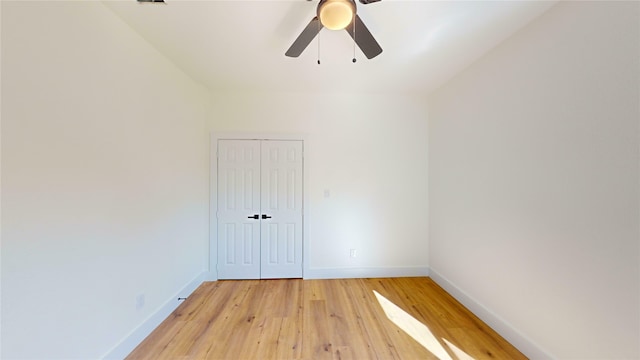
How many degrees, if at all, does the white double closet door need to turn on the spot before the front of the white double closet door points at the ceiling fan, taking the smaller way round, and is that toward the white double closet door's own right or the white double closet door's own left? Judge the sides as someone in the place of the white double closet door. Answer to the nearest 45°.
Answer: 0° — it already faces it

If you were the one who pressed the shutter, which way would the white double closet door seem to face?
facing the viewer
